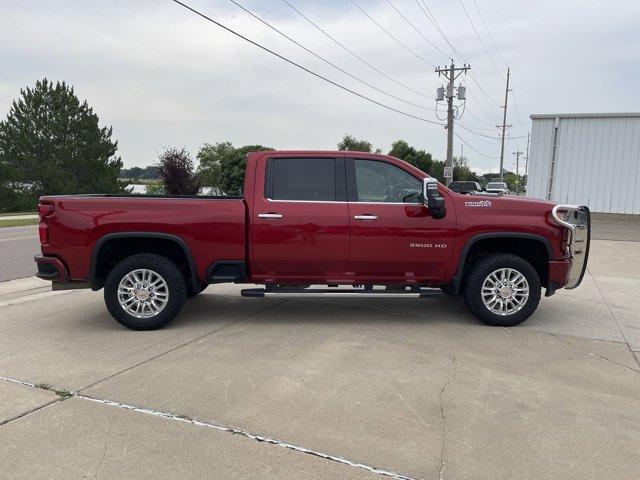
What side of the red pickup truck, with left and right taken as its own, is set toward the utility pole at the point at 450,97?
left

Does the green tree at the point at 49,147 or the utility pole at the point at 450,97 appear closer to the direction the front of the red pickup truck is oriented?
the utility pole

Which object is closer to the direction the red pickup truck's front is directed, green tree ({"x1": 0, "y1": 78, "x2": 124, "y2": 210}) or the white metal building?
the white metal building

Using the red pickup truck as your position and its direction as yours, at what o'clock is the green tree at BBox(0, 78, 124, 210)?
The green tree is roughly at 8 o'clock from the red pickup truck.

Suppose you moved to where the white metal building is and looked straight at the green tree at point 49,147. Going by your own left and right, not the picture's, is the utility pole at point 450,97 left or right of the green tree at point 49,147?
right

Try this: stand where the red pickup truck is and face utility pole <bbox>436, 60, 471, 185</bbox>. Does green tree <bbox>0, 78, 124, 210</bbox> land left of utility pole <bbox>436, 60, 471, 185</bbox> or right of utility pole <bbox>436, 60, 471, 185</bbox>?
left

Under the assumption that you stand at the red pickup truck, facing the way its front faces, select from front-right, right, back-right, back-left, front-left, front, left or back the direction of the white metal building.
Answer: front-left

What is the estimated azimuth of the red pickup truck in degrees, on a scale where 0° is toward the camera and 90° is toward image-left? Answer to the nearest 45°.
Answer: approximately 270°
